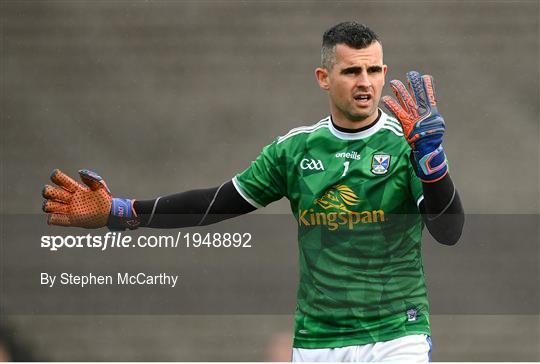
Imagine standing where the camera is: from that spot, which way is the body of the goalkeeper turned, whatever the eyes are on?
toward the camera

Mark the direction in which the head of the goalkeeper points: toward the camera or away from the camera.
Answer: toward the camera
